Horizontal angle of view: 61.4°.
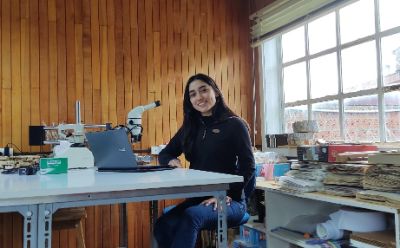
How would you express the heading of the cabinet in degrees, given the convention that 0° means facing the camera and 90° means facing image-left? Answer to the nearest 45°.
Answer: approximately 45°

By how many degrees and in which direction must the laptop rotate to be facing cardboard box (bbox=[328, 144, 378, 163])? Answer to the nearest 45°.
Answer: approximately 45° to its right

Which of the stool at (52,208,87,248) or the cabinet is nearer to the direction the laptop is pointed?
the cabinet

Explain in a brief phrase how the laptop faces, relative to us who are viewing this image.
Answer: facing away from the viewer and to the right of the viewer
